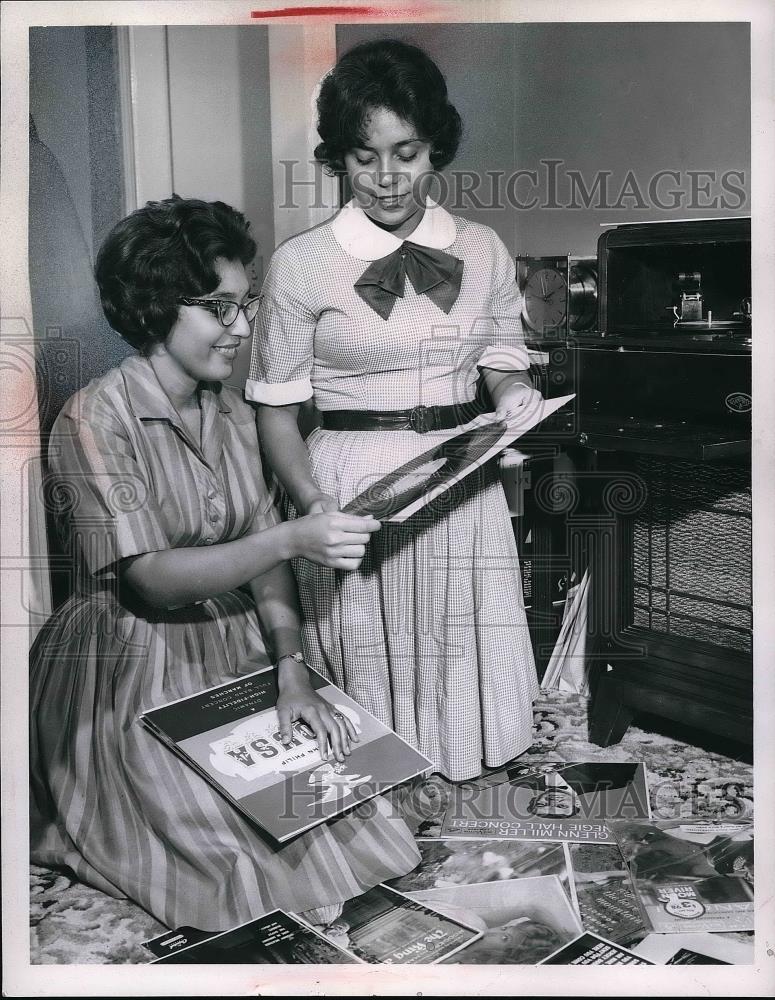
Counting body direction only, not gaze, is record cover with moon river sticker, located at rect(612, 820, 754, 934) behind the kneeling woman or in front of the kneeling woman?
in front

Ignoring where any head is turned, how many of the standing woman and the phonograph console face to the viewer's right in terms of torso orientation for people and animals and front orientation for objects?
0

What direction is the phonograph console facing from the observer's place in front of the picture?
facing the viewer and to the left of the viewer

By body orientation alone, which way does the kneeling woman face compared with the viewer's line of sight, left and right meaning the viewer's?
facing the viewer and to the right of the viewer

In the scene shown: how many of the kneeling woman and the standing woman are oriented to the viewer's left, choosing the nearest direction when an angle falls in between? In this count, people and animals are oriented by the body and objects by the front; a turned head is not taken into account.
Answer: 0

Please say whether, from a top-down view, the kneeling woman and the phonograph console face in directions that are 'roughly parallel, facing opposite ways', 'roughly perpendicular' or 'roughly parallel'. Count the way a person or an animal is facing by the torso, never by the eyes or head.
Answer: roughly perpendicular

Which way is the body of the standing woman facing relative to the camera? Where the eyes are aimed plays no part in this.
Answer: toward the camera

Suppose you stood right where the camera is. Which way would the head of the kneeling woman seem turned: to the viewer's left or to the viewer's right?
to the viewer's right
